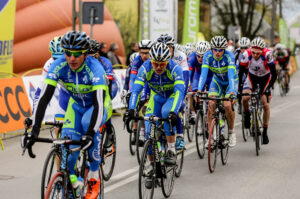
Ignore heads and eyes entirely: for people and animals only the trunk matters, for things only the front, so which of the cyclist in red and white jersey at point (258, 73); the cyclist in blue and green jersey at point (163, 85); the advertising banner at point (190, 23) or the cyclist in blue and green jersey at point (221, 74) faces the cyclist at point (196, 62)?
the advertising banner

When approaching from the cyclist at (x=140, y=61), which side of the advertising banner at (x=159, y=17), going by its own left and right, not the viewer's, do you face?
front

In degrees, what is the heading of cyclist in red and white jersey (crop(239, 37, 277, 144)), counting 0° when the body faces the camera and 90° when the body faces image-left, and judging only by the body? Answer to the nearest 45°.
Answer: approximately 0°

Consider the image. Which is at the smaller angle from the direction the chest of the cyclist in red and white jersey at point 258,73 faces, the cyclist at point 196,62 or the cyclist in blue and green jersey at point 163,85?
the cyclist in blue and green jersey

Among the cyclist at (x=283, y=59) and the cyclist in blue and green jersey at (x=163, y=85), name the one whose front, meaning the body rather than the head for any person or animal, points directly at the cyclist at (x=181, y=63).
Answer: the cyclist at (x=283, y=59)
